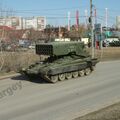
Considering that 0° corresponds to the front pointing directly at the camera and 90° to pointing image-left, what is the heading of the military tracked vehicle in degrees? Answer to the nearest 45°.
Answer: approximately 45°

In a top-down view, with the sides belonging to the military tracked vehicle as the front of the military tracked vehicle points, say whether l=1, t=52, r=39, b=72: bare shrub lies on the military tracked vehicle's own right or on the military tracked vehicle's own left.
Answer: on the military tracked vehicle's own right
